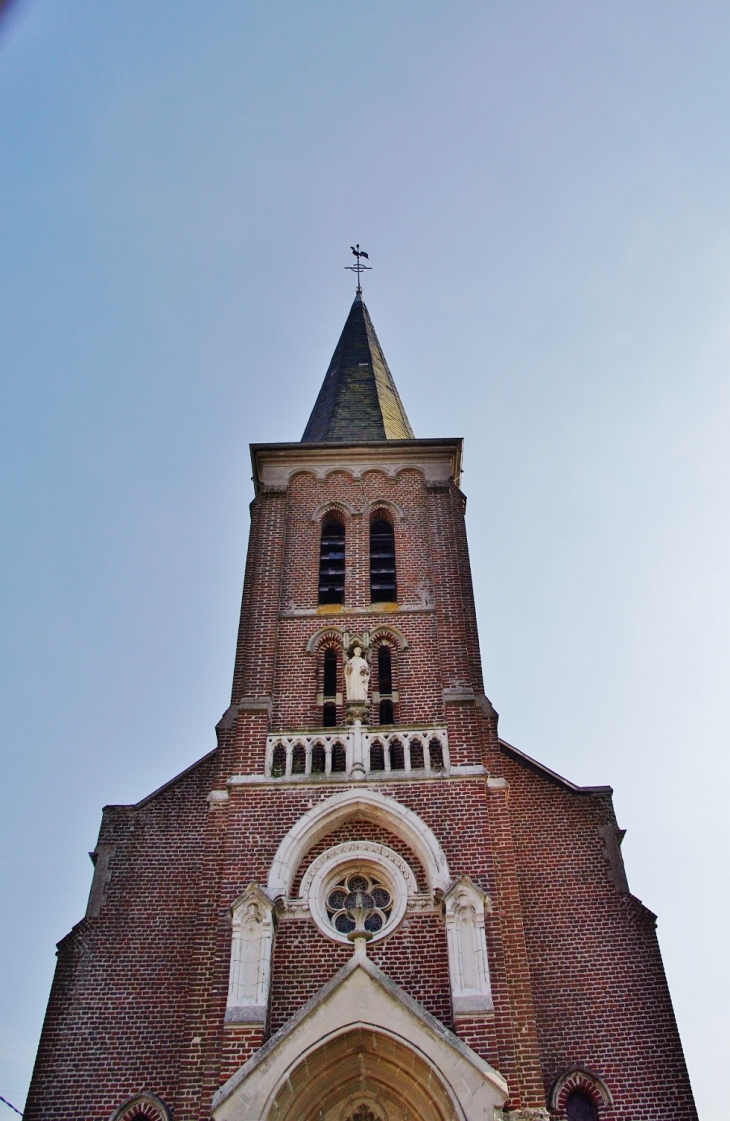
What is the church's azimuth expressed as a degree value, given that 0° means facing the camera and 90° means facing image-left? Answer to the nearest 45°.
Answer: approximately 0°
